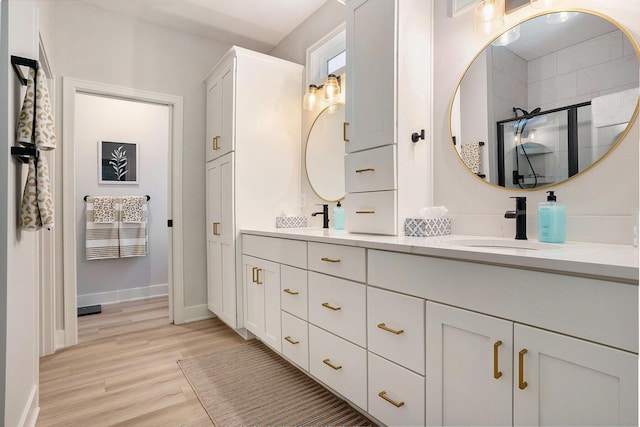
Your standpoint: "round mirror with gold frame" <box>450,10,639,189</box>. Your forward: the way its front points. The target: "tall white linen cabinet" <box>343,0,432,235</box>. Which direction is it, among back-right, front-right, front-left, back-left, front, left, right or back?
front-right

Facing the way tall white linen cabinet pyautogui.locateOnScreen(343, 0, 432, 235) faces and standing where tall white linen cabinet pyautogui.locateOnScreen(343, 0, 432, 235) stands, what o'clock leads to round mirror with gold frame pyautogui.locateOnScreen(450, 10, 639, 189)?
The round mirror with gold frame is roughly at 8 o'clock from the tall white linen cabinet.

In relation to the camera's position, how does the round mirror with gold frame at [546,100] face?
facing the viewer and to the left of the viewer

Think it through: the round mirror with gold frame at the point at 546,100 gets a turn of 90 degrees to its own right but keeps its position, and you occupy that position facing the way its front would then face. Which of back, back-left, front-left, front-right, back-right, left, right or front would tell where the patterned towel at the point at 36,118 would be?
left

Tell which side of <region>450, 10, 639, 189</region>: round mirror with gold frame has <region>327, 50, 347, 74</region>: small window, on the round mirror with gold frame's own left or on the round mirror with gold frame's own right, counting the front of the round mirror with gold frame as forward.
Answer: on the round mirror with gold frame's own right

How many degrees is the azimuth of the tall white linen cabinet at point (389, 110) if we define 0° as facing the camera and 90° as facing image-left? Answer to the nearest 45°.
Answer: approximately 45°

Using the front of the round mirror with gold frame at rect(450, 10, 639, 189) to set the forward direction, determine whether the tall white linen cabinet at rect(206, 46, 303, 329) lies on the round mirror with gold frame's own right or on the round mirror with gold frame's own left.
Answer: on the round mirror with gold frame's own right

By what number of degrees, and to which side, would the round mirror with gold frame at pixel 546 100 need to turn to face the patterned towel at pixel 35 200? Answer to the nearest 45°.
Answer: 0° — it already faces it

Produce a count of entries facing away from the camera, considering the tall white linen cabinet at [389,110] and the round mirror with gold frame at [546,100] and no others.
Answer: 0

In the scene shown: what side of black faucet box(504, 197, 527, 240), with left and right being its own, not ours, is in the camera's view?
left
